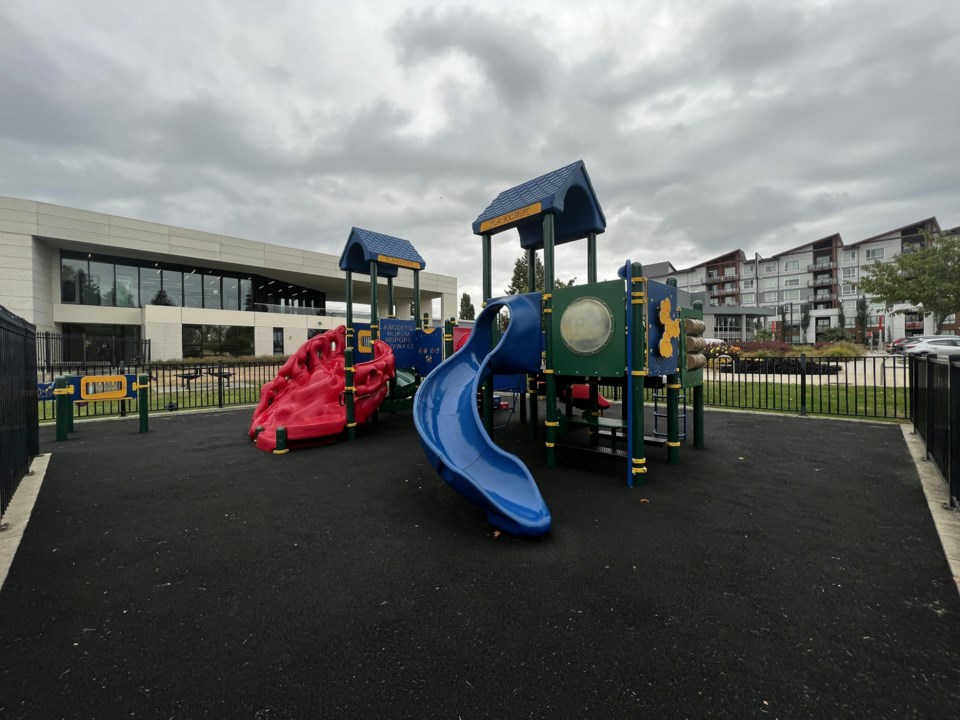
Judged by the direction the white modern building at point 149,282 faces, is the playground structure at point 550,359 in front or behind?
in front

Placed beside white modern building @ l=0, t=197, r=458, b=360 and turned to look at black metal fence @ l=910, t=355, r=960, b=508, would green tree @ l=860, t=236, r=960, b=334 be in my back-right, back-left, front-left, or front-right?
front-left

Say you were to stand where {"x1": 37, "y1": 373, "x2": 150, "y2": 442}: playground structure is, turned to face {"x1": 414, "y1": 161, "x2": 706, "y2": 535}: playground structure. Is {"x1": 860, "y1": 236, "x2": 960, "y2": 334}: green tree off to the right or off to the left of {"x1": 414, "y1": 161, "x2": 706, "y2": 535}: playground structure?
left

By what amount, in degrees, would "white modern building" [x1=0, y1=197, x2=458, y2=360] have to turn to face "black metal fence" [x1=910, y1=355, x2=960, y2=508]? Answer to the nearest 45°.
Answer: approximately 45° to its right

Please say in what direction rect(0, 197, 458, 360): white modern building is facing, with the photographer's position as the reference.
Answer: facing the viewer and to the right of the viewer

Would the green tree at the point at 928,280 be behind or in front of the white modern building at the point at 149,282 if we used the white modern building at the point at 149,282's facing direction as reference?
in front

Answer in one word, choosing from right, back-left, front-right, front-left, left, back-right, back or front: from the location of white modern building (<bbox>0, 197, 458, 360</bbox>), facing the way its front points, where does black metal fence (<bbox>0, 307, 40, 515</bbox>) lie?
front-right

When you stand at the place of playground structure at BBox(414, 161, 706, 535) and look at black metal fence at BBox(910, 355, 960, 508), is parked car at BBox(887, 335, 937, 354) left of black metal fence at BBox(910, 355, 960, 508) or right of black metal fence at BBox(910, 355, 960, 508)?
left

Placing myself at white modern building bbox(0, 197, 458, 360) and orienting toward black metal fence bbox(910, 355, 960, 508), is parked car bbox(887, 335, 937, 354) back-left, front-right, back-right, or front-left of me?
front-left

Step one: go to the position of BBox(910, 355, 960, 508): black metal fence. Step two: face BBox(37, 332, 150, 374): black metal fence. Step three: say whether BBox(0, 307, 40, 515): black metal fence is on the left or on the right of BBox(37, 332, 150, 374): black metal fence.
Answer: left

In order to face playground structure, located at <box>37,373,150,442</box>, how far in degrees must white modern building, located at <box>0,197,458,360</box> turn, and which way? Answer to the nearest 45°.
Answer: approximately 45° to its right
